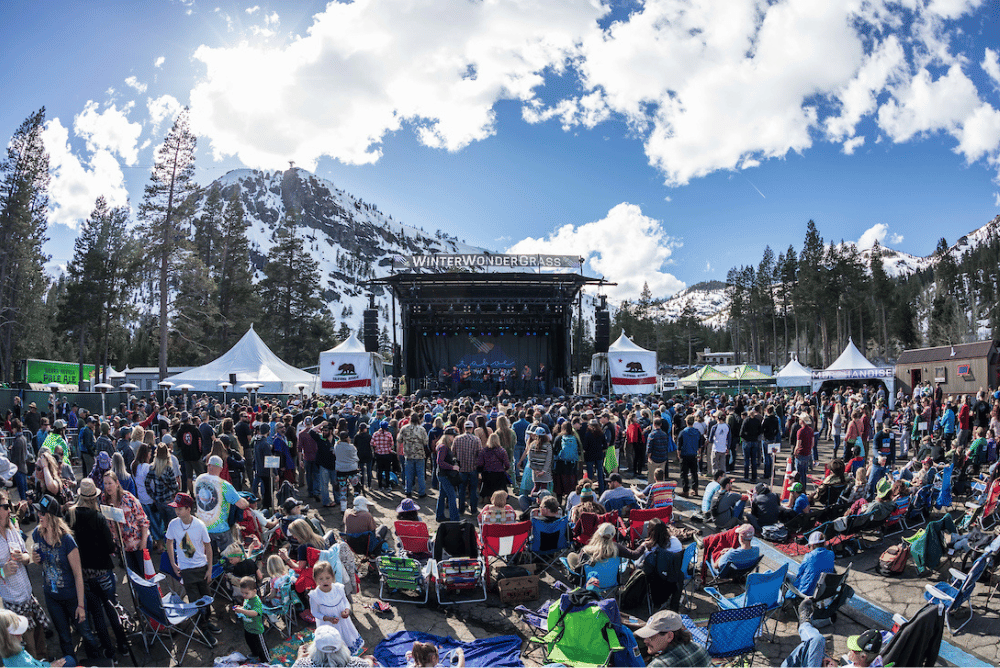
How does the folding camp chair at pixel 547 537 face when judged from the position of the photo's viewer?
facing away from the viewer

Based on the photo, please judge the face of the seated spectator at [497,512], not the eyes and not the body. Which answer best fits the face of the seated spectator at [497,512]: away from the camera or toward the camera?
away from the camera

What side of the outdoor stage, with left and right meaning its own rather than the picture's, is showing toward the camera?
front

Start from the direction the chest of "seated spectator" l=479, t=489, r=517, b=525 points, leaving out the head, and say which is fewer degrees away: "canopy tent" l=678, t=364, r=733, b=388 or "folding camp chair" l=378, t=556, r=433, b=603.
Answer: the canopy tent

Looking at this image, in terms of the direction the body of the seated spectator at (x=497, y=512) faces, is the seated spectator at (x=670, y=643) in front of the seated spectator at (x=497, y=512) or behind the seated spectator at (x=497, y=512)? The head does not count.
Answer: behind

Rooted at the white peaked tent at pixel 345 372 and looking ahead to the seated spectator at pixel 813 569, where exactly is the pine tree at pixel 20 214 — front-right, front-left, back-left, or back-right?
back-right

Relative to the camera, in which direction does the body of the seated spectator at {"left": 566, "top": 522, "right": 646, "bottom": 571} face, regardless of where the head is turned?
away from the camera

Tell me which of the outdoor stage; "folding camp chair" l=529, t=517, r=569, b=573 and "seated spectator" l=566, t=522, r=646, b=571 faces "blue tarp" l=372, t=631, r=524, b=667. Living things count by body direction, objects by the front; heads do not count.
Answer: the outdoor stage

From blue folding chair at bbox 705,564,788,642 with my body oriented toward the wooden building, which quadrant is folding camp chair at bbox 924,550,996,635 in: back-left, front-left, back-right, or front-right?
front-right

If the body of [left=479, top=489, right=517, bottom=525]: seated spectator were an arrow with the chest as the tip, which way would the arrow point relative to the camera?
away from the camera

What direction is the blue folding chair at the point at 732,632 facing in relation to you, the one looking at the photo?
facing away from the viewer and to the left of the viewer

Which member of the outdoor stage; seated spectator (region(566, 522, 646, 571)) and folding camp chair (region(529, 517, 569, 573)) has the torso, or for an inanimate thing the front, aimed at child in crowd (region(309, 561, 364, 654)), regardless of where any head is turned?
the outdoor stage

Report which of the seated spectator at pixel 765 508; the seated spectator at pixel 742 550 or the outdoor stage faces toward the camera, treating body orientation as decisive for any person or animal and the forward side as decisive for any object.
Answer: the outdoor stage

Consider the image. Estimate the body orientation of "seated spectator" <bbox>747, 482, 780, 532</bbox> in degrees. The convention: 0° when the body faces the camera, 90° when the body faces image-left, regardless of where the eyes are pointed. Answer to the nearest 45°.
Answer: approximately 135°
